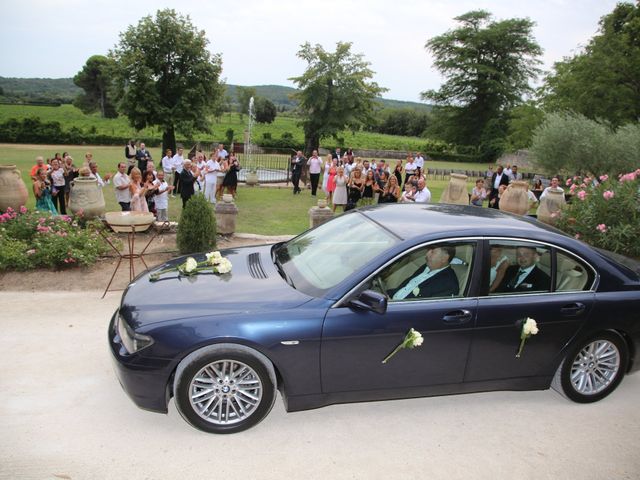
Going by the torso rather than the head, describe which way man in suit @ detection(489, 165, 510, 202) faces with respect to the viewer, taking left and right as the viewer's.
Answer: facing the viewer and to the left of the viewer

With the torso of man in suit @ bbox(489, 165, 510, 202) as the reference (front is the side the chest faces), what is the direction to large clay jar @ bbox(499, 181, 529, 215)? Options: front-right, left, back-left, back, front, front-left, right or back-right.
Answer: front-left

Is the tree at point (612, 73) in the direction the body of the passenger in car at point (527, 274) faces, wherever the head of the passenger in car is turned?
no

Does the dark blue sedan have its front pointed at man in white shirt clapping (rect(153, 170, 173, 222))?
no

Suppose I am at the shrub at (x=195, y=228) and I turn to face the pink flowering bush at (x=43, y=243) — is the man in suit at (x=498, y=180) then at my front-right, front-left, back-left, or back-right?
back-right

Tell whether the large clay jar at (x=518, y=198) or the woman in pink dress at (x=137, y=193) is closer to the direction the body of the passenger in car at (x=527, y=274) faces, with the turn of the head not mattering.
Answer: the woman in pink dress

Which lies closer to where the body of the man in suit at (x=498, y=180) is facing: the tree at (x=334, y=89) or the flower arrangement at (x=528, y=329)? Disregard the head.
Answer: the flower arrangement

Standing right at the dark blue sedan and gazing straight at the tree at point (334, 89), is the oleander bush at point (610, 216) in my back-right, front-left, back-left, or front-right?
front-right

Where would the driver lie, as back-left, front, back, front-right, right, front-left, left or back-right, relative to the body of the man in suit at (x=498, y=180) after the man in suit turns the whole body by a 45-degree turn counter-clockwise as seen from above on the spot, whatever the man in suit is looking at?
front

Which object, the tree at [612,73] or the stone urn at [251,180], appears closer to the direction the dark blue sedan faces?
the stone urn

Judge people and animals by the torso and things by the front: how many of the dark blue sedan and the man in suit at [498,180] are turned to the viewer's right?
0

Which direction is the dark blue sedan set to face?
to the viewer's left

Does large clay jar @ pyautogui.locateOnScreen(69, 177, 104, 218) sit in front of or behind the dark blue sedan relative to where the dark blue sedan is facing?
in front

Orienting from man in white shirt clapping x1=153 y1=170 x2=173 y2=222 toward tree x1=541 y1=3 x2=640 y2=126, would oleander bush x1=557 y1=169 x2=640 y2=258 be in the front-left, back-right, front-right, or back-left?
front-right

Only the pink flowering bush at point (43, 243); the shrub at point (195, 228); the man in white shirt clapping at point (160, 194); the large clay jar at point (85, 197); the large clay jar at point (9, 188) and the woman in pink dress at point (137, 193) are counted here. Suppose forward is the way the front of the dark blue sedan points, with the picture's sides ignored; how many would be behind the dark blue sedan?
0

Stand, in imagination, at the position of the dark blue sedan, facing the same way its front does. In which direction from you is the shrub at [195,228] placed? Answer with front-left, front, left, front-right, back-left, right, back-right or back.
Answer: front-right

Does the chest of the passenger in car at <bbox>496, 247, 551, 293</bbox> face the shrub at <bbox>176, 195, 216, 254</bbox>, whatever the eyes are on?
no

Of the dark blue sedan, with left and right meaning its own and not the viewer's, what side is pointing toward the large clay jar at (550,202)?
right

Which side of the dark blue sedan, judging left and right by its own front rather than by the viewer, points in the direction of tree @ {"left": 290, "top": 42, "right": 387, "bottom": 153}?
right
